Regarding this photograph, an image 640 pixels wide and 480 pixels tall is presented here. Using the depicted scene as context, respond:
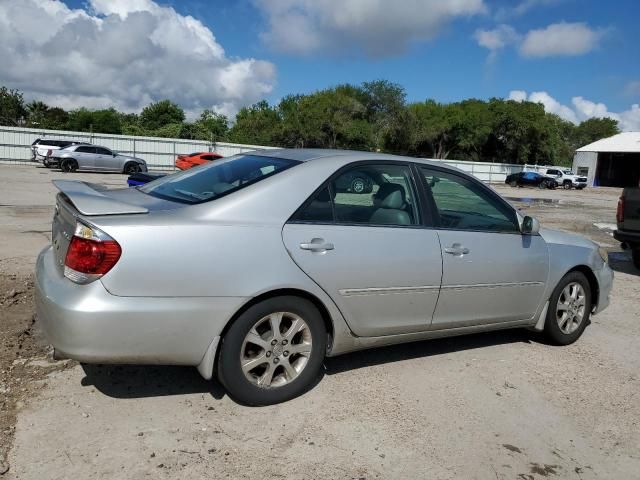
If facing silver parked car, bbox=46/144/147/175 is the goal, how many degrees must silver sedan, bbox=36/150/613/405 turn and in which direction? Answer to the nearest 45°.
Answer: approximately 90° to its left

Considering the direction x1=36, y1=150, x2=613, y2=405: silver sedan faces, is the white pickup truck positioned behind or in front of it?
in front

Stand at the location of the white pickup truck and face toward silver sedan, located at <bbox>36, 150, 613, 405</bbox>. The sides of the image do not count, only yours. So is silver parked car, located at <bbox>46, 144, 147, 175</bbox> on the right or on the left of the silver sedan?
right

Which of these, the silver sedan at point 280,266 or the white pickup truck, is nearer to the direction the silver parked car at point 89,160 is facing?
the white pickup truck

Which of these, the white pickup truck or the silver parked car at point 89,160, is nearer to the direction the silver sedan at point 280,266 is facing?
the white pickup truck

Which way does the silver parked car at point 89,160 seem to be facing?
to the viewer's right

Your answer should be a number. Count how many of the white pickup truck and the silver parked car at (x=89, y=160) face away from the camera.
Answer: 0

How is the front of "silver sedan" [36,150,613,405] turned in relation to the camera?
facing away from the viewer and to the right of the viewer

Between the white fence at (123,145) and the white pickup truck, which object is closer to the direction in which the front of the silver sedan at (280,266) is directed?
the white pickup truck

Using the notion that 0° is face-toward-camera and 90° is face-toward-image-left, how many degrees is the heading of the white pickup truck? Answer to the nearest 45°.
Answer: approximately 315°

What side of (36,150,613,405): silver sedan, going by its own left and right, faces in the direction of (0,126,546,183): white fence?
left
